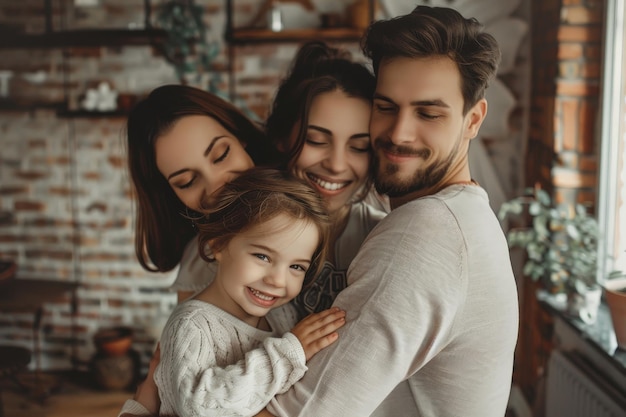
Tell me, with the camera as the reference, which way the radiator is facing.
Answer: facing the viewer and to the left of the viewer

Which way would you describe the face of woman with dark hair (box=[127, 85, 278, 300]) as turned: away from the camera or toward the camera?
toward the camera

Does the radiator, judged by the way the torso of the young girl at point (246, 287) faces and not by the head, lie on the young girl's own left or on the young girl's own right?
on the young girl's own left

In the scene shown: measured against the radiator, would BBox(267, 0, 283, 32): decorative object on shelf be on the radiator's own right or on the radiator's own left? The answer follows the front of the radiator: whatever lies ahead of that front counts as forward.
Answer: on the radiator's own right

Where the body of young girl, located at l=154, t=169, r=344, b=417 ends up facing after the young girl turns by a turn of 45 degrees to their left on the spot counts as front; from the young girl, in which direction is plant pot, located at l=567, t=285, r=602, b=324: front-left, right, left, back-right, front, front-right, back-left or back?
front-left

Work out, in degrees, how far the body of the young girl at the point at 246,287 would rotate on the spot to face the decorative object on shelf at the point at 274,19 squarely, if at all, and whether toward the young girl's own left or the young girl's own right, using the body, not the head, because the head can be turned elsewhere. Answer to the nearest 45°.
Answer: approximately 135° to the young girl's own left

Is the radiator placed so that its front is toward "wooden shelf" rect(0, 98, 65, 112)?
no

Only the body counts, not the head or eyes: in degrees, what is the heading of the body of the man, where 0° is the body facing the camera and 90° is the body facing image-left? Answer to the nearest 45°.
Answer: approximately 90°
